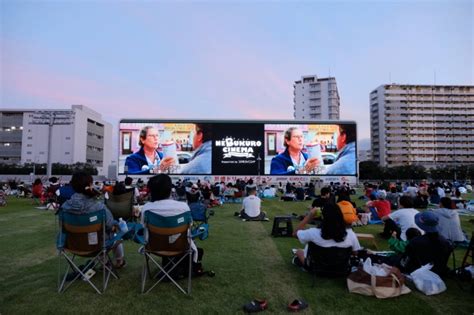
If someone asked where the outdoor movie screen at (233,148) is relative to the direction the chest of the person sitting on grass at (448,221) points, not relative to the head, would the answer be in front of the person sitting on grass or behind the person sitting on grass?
in front

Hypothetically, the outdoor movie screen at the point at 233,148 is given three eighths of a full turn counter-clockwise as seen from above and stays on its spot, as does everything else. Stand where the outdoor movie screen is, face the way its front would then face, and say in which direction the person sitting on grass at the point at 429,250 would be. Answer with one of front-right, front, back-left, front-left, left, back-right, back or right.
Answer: back-right

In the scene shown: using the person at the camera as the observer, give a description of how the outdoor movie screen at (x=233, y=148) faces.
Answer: facing the viewer

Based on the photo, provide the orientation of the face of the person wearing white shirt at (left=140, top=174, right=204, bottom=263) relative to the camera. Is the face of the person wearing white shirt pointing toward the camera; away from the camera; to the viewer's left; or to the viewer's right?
away from the camera

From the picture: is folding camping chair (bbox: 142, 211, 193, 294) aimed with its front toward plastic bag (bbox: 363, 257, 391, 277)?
no

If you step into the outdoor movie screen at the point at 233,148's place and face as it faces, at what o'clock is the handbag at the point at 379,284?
The handbag is roughly at 12 o'clock from the outdoor movie screen.

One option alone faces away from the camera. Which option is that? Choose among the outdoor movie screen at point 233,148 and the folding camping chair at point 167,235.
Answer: the folding camping chair

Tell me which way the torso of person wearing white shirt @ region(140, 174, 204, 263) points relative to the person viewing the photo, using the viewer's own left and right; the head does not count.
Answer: facing away from the viewer

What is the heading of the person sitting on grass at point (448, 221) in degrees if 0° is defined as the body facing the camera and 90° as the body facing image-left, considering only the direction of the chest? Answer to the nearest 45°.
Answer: approximately 135°

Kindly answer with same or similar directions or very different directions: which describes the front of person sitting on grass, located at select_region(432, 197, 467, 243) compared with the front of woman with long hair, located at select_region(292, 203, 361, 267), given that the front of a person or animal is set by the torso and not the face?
same or similar directions

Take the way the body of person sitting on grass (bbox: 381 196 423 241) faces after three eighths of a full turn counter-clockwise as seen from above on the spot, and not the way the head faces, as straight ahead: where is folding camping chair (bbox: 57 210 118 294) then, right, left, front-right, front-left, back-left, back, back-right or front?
front-right

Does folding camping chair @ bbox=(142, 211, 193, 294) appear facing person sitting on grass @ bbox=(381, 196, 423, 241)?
no

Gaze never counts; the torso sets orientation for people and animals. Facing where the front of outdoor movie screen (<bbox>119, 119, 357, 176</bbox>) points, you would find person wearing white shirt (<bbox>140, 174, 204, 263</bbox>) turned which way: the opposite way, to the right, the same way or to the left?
the opposite way

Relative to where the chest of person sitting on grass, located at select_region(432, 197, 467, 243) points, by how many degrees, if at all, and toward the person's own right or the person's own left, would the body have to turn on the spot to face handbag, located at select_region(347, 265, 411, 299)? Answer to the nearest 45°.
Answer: approximately 135° to the person's own left

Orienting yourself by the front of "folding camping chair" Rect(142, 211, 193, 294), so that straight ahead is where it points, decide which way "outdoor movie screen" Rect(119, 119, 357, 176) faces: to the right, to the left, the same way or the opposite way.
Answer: the opposite way

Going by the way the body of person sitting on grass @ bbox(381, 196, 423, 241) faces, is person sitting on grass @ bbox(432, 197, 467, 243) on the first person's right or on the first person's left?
on the first person's right

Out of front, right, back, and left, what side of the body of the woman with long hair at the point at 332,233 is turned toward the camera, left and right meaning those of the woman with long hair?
back

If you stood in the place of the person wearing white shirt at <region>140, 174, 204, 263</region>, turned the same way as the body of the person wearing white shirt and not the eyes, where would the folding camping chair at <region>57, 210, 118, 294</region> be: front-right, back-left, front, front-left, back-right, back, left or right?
left

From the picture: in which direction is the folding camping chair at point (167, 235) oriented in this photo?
away from the camera

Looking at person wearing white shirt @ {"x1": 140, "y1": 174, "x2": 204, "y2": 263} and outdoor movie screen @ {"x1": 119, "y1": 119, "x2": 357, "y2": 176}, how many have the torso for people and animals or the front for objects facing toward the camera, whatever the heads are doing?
1
